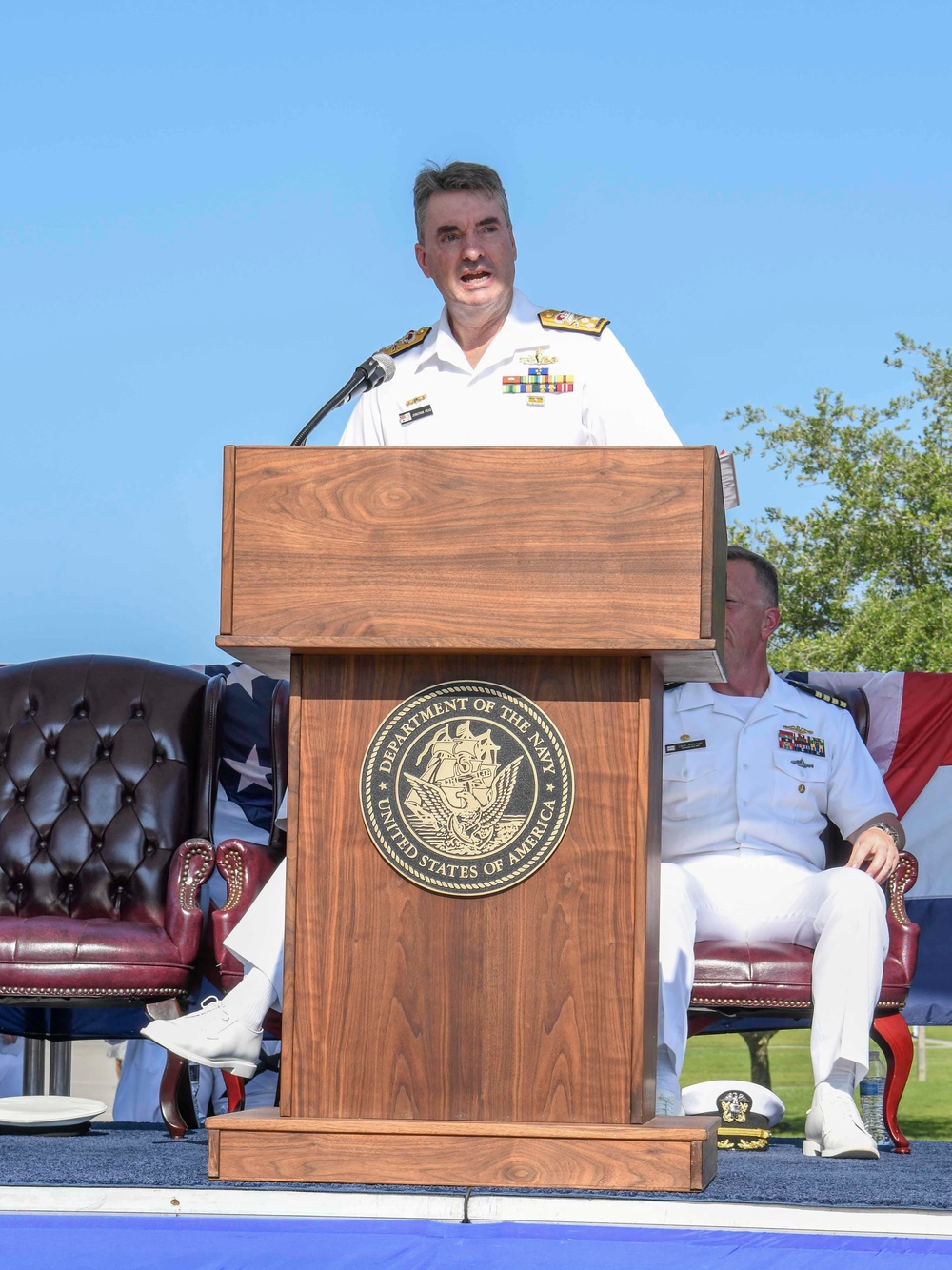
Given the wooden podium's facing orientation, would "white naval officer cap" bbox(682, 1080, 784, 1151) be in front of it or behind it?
behind

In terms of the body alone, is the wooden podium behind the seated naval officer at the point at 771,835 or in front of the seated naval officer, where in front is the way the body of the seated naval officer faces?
in front

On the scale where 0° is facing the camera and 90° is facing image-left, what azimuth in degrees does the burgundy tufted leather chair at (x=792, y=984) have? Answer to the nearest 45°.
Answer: approximately 0°

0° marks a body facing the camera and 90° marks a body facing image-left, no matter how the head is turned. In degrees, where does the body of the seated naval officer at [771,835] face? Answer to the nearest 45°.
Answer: approximately 0°

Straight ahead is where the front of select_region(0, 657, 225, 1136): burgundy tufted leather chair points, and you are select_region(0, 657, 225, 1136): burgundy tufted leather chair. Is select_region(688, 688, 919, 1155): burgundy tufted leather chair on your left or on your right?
on your left
